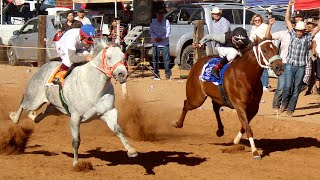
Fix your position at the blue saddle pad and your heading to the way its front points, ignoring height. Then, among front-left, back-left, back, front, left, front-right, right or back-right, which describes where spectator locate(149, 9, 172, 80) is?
back-left

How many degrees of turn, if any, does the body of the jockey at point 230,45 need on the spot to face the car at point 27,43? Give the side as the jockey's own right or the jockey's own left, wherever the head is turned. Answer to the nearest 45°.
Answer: approximately 180°

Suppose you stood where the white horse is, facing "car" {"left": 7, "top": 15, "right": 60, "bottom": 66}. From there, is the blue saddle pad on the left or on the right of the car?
right

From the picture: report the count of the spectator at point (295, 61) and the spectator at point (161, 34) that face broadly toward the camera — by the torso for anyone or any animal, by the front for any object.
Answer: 2

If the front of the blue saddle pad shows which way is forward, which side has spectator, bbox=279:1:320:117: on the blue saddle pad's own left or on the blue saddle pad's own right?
on the blue saddle pad's own left

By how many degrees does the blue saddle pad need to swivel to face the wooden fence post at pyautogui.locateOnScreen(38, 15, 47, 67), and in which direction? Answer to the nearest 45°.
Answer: approximately 180°

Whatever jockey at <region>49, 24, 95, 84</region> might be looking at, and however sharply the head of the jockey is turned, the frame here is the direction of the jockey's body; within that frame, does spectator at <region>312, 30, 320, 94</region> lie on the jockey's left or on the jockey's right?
on the jockey's left

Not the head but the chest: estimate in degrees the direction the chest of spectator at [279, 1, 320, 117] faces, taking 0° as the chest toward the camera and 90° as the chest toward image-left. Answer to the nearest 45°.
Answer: approximately 0°
